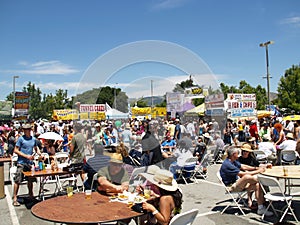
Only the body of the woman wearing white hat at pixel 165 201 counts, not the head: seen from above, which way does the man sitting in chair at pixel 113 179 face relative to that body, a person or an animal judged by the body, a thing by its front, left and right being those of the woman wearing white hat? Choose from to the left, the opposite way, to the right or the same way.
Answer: to the left

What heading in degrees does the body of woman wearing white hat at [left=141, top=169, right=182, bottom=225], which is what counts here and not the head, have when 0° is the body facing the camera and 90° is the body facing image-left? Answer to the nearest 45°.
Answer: approximately 90°

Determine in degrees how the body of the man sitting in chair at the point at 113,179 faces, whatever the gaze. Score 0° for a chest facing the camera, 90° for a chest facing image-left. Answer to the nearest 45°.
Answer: approximately 0°

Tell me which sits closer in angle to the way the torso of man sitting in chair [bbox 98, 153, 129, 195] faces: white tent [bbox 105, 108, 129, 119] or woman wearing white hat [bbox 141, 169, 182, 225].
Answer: the woman wearing white hat

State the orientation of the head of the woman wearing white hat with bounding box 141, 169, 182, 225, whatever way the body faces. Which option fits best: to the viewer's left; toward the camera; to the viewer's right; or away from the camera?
to the viewer's left

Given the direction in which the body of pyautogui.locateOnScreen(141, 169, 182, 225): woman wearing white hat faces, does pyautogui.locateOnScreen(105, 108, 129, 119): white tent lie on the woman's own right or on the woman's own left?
on the woman's own right

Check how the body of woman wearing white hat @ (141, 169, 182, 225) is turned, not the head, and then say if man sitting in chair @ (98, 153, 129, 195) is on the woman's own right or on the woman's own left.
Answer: on the woman's own right

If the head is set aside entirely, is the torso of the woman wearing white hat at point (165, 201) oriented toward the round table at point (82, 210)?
yes

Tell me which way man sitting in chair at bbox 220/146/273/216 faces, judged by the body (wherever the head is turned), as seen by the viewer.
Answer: to the viewer's right

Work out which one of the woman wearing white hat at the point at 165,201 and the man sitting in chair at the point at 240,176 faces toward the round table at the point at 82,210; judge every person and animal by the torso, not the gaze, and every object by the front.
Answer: the woman wearing white hat
